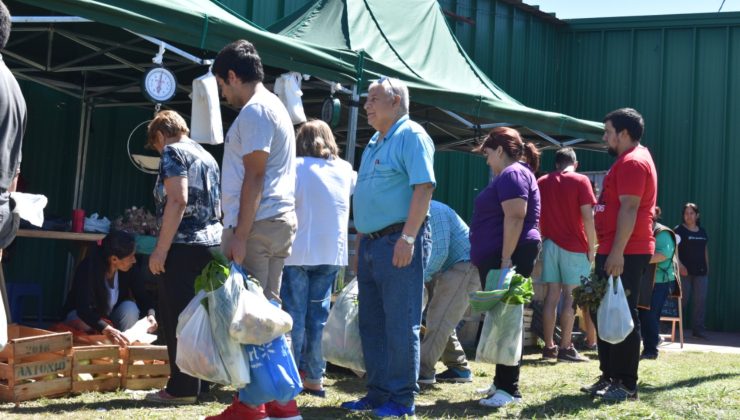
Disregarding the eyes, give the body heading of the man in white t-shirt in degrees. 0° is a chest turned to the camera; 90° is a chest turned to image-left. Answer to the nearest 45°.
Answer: approximately 90°

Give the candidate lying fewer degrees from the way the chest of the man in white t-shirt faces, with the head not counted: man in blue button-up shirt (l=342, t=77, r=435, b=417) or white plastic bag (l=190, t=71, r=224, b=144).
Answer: the white plastic bag

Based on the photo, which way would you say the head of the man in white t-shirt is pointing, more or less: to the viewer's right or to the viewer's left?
to the viewer's left

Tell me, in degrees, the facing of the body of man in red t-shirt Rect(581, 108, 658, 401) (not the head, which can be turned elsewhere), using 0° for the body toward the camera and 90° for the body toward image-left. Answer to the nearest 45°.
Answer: approximately 90°

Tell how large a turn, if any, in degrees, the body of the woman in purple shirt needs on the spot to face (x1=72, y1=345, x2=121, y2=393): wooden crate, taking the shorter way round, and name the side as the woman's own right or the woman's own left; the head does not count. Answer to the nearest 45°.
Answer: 0° — they already face it

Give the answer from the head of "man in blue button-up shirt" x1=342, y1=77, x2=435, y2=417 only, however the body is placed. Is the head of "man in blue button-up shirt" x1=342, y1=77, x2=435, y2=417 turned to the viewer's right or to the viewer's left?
to the viewer's left

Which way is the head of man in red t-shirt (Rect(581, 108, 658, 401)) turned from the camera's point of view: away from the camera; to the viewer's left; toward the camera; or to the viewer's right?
to the viewer's left

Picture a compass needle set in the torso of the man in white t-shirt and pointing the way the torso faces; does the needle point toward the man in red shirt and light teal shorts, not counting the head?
no

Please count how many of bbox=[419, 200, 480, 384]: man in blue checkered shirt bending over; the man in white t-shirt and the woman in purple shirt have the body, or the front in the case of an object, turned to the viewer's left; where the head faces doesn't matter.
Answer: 3

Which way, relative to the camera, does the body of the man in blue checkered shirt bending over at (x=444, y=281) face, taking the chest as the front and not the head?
to the viewer's left

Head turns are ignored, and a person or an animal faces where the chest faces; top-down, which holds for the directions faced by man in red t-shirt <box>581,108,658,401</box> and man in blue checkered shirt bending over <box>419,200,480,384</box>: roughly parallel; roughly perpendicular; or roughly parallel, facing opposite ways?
roughly parallel

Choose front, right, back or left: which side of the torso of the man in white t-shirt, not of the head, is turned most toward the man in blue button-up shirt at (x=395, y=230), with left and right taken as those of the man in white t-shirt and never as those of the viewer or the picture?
back

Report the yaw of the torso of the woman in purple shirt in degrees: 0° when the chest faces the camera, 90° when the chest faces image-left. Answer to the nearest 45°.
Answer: approximately 90°

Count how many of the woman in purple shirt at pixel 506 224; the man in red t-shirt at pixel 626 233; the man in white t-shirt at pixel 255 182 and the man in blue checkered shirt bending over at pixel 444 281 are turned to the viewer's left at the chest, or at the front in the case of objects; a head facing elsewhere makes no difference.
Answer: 4

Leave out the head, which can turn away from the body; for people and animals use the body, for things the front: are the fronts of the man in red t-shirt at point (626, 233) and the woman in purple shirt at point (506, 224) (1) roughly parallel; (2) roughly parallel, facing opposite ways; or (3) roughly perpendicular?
roughly parallel

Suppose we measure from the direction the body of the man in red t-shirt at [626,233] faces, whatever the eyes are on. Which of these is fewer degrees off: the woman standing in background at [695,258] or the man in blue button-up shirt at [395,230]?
the man in blue button-up shirt

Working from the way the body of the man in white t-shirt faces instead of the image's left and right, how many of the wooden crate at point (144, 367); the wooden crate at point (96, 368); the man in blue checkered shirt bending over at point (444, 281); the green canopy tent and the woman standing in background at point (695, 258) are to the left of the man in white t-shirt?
0

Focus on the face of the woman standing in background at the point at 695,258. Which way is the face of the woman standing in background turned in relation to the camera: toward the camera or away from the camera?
toward the camera
